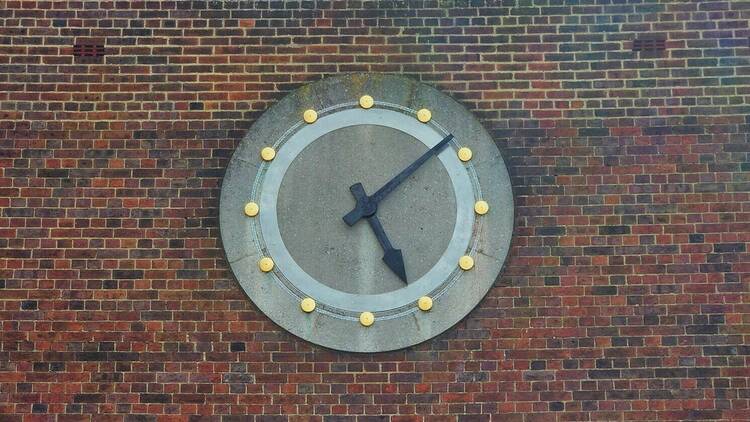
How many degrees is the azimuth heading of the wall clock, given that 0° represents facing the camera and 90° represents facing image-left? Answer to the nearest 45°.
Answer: approximately 0°
